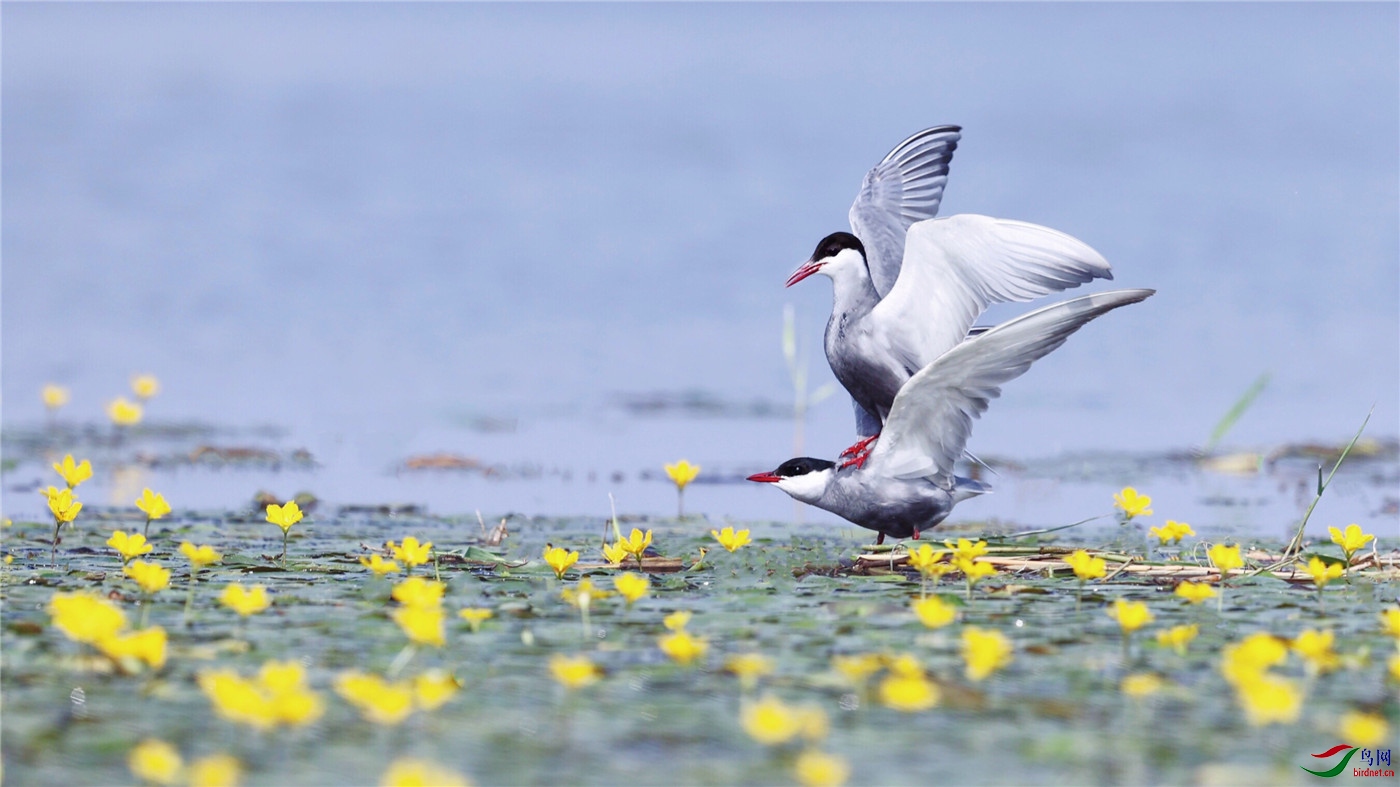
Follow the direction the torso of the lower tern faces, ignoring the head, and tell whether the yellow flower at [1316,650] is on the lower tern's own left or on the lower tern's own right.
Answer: on the lower tern's own left

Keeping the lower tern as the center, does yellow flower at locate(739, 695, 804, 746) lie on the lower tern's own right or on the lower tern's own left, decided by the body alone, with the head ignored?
on the lower tern's own left

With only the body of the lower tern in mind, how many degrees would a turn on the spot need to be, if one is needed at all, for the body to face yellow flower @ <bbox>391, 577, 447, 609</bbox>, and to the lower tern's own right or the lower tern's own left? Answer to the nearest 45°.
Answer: approximately 45° to the lower tern's own left

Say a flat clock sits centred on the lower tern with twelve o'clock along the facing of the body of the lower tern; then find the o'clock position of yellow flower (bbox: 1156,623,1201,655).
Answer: The yellow flower is roughly at 8 o'clock from the lower tern.

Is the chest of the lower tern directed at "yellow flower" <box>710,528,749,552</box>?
yes

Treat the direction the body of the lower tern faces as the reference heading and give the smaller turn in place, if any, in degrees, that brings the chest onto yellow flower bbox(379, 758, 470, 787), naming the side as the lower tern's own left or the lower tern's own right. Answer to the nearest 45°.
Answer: approximately 90° to the lower tern's own left

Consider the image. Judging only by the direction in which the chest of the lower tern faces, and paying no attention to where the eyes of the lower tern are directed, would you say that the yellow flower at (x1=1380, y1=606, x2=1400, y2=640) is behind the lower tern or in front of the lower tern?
behind

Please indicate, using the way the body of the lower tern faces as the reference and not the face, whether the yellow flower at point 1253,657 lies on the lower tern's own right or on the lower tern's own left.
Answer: on the lower tern's own left

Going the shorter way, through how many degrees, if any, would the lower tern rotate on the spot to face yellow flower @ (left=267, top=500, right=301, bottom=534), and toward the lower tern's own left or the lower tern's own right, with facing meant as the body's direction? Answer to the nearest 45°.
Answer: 0° — it already faces it

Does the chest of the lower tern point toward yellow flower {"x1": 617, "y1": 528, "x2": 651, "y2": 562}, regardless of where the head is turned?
yes

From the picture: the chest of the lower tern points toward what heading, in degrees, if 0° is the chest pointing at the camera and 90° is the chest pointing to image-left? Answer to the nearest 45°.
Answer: approximately 90°

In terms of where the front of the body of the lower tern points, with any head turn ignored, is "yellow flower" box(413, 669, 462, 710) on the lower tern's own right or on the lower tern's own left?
on the lower tern's own left

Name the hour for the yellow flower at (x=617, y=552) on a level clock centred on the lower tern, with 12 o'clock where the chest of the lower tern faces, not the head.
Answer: The yellow flower is roughly at 12 o'clock from the lower tern.
